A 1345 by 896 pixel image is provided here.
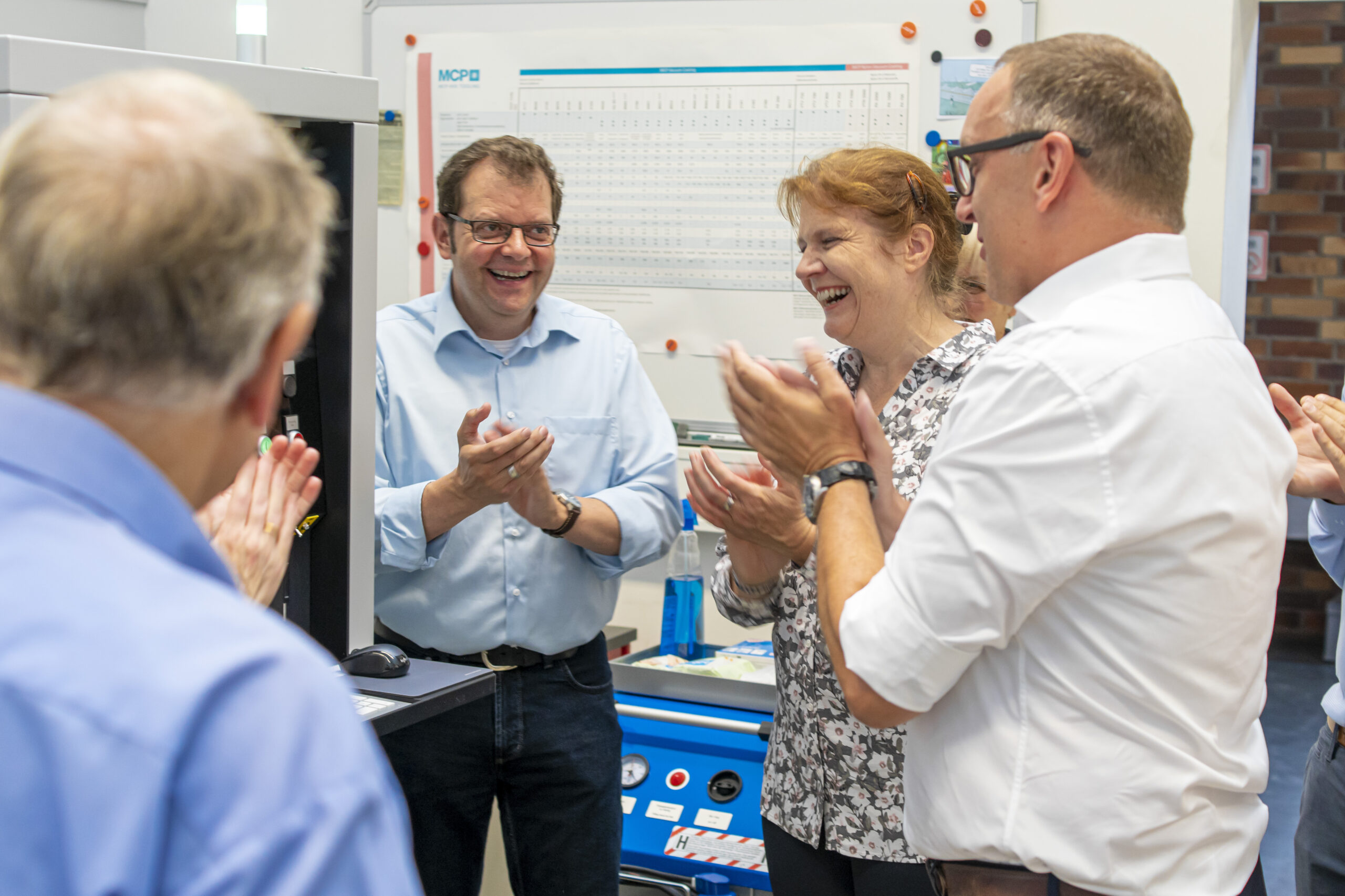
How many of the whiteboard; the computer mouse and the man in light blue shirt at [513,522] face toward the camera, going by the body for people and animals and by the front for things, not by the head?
2

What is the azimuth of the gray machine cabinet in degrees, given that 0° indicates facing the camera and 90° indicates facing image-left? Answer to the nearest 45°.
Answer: approximately 315°

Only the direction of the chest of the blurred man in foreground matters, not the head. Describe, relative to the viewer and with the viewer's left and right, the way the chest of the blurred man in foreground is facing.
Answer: facing away from the viewer and to the right of the viewer

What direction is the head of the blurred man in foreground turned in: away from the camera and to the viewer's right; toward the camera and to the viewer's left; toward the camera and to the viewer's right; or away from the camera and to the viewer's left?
away from the camera and to the viewer's right

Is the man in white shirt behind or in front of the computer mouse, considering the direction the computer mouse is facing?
behind
